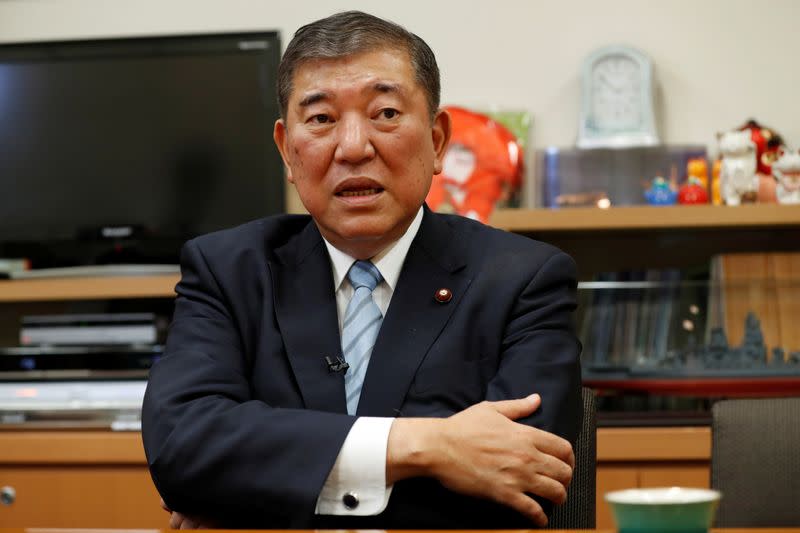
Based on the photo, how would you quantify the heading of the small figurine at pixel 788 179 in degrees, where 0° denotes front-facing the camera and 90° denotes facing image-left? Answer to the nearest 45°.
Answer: approximately 0°

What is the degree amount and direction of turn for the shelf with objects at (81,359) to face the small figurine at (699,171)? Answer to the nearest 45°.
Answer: approximately 90° to its left

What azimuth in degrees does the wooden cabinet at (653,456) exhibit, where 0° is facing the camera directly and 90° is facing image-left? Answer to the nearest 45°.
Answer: approximately 0°

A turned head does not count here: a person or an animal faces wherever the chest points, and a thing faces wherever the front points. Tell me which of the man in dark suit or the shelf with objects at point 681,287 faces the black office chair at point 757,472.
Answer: the shelf with objects

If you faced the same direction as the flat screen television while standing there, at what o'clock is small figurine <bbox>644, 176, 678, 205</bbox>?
The small figurine is roughly at 10 o'clock from the flat screen television.
